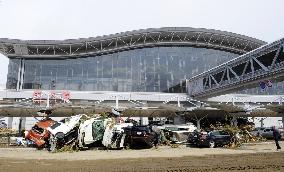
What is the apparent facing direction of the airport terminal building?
toward the camera

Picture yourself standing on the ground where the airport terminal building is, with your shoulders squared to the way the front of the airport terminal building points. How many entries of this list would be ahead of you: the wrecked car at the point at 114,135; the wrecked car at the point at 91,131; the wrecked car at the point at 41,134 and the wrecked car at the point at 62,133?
4

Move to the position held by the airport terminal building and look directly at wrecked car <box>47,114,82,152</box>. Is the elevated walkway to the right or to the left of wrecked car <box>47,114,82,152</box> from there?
left

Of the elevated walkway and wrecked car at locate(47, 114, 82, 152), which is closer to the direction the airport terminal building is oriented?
the wrecked car

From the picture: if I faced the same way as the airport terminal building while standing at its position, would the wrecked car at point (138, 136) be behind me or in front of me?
in front

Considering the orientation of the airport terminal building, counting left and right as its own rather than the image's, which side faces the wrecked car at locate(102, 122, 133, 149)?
front

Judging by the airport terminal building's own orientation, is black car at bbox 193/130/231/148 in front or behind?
in front

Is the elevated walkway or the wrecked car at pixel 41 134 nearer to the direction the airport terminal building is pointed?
the wrecked car

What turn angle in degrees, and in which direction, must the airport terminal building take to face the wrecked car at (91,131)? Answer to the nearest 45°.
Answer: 0° — it already faces it
